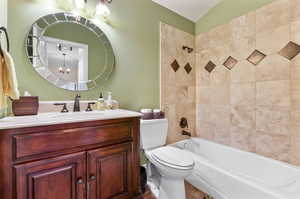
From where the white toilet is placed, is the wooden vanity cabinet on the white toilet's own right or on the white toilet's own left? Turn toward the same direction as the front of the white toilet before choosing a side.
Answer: on the white toilet's own right

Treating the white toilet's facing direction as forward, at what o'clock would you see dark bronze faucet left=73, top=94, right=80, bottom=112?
The dark bronze faucet is roughly at 4 o'clock from the white toilet.

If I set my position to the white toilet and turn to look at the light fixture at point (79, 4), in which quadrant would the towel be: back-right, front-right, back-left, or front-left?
front-left

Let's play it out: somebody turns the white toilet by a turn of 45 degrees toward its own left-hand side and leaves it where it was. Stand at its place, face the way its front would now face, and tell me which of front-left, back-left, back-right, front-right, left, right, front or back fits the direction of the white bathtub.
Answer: front

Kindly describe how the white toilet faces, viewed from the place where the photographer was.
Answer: facing the viewer and to the right of the viewer

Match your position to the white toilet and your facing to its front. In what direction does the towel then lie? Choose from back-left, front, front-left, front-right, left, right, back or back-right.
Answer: right
